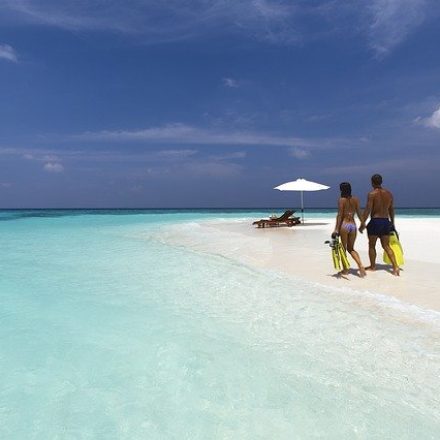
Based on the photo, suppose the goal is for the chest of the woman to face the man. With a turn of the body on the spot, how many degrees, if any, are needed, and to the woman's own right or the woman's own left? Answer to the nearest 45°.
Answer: approximately 135° to the woman's own right

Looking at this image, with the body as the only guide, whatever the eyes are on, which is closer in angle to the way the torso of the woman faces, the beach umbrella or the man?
the beach umbrella

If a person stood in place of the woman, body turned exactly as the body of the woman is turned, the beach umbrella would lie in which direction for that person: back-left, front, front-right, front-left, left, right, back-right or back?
front-right

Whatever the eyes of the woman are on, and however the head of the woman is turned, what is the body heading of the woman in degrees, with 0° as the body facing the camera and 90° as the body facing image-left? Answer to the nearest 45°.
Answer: approximately 135°
